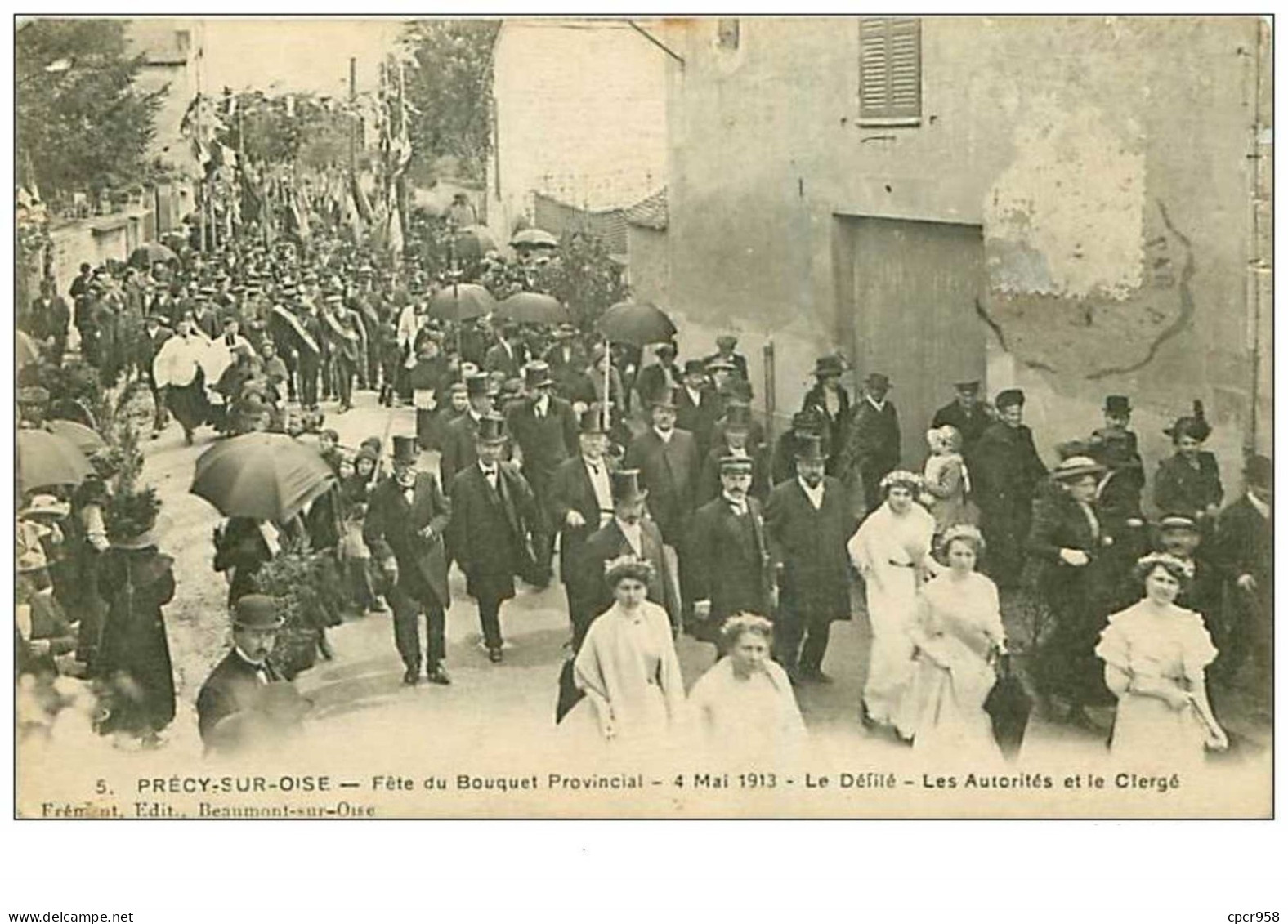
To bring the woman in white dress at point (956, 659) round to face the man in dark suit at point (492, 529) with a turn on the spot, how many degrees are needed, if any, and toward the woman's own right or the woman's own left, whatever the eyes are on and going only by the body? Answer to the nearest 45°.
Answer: approximately 90° to the woman's own right

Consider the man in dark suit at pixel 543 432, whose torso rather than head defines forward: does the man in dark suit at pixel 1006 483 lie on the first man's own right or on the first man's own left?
on the first man's own left

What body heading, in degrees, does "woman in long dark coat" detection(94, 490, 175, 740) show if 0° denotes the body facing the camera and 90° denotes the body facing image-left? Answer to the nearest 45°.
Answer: approximately 180°

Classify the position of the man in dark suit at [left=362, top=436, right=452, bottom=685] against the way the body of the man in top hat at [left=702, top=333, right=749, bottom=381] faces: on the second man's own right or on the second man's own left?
on the second man's own right

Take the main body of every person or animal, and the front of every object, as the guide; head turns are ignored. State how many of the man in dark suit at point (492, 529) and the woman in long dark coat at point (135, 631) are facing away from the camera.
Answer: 1

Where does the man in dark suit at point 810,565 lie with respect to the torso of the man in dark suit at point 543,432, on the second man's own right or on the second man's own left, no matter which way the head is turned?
on the second man's own left

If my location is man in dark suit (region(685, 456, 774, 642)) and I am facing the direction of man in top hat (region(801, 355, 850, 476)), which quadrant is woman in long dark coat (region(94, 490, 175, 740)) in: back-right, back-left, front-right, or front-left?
back-left
